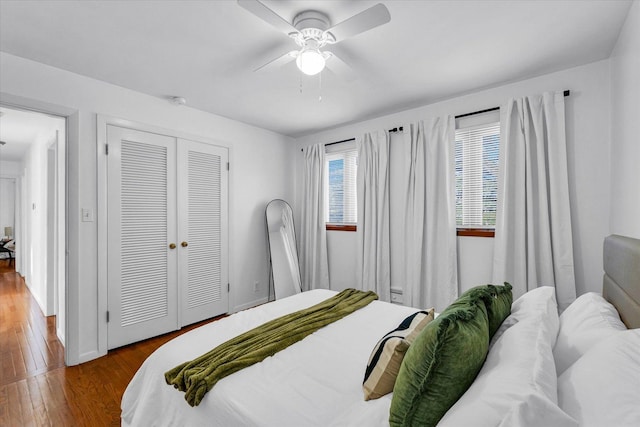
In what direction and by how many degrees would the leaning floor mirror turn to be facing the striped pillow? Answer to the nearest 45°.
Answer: approximately 45° to its right

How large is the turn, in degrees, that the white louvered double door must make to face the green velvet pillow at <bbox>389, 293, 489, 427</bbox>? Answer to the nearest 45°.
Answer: approximately 45° to its right

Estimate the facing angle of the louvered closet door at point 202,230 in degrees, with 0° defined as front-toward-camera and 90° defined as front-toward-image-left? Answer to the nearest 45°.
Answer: approximately 315°

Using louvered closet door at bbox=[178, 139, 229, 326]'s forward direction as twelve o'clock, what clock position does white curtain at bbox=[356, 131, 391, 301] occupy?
The white curtain is roughly at 11 o'clock from the louvered closet door.
